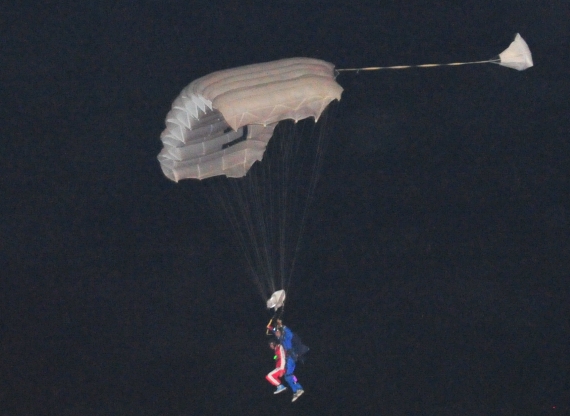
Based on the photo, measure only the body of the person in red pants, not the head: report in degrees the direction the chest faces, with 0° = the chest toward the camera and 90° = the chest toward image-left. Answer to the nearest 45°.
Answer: approximately 90°

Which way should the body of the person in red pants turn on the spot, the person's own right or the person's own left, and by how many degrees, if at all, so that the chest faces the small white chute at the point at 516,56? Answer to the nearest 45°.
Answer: approximately 180°
